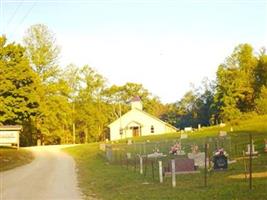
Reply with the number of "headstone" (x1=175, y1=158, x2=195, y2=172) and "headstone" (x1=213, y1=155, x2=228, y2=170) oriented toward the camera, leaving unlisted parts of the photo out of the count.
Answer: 2

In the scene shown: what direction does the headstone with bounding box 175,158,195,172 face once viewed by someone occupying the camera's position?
facing the viewer

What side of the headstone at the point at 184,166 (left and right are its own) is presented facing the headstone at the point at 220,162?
left

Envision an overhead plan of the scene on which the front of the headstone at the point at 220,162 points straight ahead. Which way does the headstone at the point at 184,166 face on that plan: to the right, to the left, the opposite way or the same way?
the same way

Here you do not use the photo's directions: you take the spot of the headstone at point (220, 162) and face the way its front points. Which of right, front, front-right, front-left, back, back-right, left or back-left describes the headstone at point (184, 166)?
right
